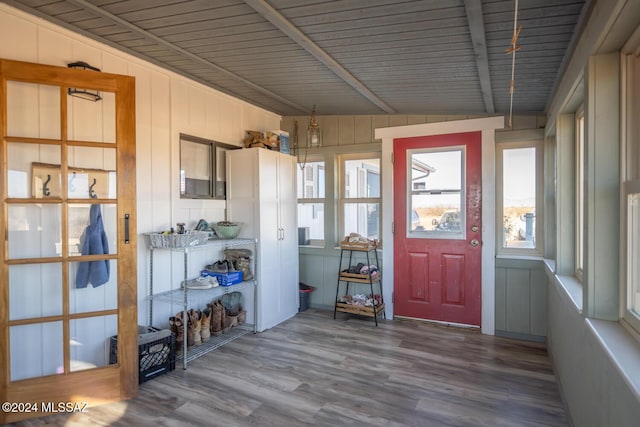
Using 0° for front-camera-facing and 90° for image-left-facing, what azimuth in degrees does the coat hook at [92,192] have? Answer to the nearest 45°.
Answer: approximately 315°

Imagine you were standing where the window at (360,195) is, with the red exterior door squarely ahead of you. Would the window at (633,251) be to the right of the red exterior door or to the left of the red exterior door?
right

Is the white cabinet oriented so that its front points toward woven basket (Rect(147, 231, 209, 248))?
no

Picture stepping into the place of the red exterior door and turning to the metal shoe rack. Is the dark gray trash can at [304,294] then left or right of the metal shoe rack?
right

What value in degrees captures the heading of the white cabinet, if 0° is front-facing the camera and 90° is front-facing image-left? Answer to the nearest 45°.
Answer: approximately 315°

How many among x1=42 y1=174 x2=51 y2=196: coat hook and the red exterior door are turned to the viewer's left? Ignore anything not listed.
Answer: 0

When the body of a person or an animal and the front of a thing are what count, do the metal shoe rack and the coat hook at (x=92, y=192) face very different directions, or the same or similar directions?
same or similar directions

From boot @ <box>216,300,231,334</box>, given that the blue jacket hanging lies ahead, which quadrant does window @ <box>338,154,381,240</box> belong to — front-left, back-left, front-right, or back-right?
back-left

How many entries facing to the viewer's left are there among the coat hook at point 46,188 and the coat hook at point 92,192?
0

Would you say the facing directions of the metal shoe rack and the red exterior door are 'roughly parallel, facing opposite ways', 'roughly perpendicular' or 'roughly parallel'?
roughly perpendicular

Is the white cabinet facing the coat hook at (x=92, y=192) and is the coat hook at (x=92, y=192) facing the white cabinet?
no

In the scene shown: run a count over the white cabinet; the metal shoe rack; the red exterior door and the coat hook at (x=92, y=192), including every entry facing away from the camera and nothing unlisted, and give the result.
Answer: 0

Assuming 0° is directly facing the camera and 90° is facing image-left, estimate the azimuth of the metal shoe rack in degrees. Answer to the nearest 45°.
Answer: approximately 315°

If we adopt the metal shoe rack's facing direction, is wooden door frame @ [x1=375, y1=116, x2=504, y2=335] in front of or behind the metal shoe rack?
in front

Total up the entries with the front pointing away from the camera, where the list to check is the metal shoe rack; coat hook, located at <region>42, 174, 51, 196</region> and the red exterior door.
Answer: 0

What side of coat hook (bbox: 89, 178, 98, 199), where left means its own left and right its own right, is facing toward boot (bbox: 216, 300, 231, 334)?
left

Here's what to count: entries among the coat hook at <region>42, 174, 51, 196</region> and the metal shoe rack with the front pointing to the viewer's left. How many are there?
0

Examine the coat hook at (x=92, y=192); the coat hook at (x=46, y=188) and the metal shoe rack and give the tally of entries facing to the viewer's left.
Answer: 0

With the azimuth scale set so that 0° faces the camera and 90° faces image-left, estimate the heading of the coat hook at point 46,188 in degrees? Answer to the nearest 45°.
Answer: approximately 315°

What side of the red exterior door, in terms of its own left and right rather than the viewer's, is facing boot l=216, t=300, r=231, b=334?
right

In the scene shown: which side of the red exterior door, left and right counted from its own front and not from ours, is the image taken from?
front

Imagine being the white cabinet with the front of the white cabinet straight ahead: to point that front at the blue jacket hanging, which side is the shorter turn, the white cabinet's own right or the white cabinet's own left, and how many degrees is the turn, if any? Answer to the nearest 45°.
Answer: approximately 90° to the white cabinet's own right
